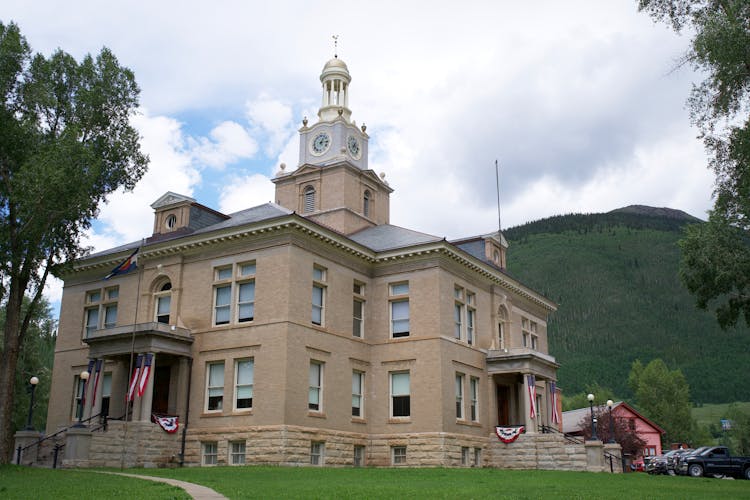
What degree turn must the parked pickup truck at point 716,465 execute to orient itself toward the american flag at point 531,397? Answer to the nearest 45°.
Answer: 0° — it already faces it

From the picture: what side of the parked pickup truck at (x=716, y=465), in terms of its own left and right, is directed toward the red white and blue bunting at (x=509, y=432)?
front

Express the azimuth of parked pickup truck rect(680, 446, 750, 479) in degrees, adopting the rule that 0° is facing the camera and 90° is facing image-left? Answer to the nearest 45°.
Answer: approximately 90°

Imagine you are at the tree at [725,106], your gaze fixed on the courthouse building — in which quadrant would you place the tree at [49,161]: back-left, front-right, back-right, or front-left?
front-left

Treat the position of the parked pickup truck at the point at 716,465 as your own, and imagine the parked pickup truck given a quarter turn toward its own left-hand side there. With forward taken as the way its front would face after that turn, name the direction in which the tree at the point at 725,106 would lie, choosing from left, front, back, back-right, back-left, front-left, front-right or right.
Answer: front

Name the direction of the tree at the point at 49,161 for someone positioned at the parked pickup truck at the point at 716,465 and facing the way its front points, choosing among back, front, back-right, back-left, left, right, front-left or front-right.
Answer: front-left

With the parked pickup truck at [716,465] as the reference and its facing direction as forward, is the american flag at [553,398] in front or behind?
in front

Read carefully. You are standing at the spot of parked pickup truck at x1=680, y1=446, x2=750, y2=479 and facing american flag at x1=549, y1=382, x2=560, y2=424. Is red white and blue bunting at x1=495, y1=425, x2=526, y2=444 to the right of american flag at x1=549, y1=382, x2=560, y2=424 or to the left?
left

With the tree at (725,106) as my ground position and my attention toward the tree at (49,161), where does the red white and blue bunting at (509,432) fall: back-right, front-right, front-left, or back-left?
front-right

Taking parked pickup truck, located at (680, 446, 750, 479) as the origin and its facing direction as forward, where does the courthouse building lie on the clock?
The courthouse building is roughly at 11 o'clock from the parked pickup truck.
